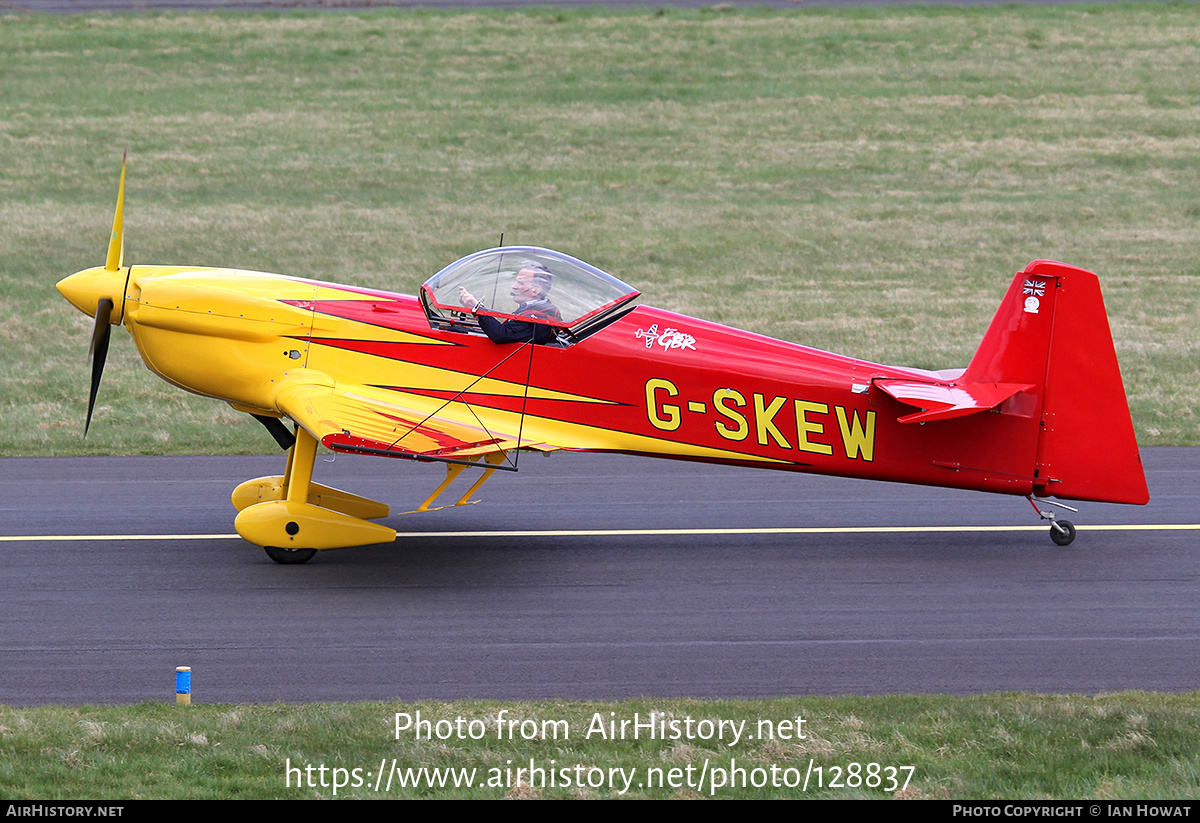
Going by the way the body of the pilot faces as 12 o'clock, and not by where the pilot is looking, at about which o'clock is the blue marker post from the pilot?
The blue marker post is roughly at 10 o'clock from the pilot.

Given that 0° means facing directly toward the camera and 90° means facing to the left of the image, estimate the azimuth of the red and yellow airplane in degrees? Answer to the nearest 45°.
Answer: approximately 90°

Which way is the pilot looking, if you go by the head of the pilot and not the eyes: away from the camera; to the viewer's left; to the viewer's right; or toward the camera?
to the viewer's left

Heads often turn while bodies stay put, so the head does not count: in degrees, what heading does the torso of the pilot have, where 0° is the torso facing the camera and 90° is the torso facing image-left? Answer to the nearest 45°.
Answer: approximately 90°

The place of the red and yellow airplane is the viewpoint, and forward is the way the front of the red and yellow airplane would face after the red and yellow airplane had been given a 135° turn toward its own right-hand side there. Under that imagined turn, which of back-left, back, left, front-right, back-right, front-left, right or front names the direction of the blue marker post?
back
